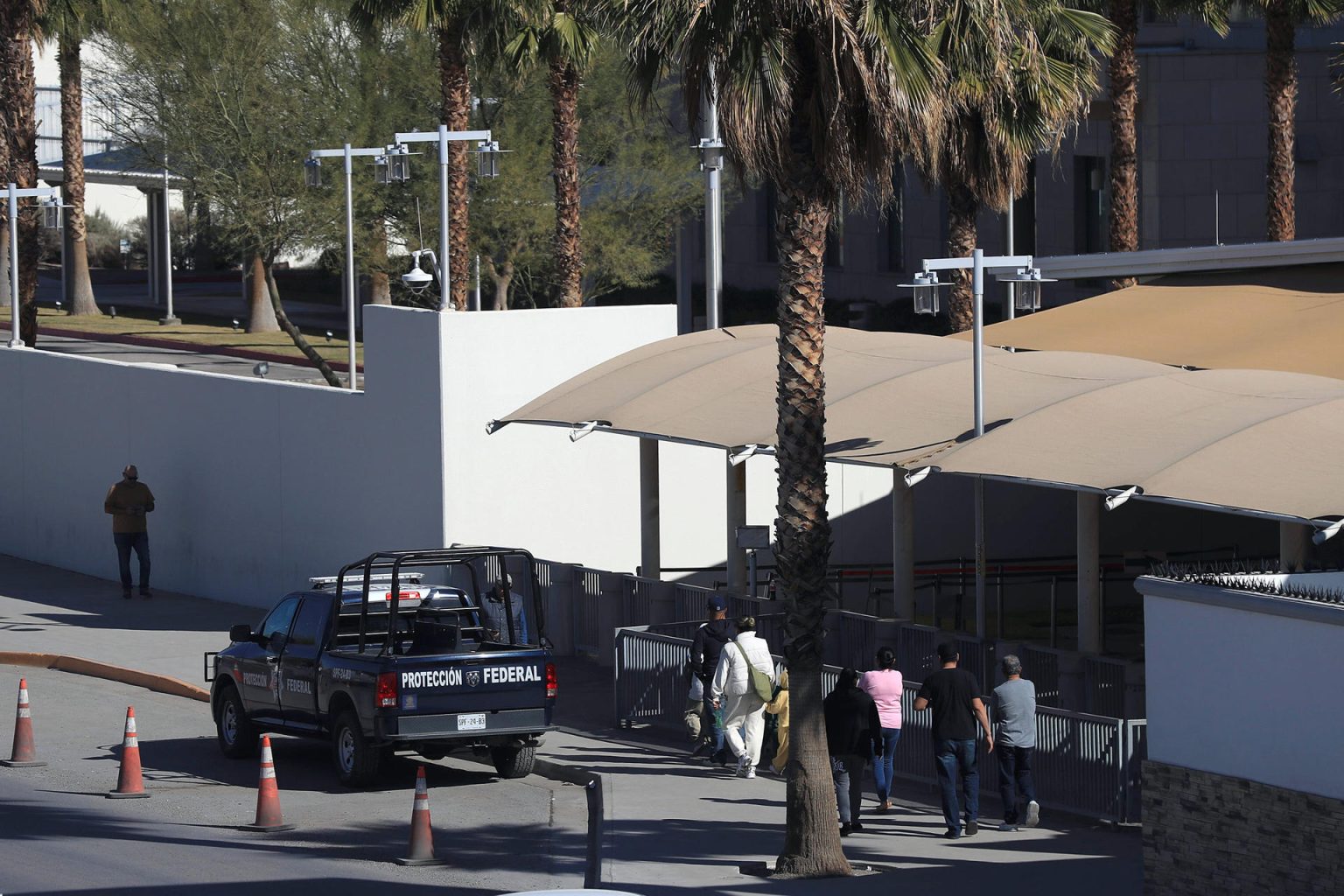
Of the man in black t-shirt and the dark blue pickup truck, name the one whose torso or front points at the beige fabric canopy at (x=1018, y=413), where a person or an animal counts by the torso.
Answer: the man in black t-shirt

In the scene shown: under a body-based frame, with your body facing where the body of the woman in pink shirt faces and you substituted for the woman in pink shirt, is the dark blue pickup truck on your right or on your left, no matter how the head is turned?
on your left

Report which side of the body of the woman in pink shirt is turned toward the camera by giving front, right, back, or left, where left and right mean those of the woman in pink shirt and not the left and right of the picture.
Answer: back

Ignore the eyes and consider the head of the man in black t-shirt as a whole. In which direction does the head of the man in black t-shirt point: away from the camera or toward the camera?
away from the camera

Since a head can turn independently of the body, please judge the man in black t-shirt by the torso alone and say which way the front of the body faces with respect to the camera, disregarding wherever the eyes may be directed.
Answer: away from the camera

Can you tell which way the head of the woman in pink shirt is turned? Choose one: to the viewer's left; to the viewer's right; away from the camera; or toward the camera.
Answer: away from the camera

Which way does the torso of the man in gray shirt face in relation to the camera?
away from the camera

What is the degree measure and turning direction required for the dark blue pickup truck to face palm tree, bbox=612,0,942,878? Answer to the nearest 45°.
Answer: approximately 180°
